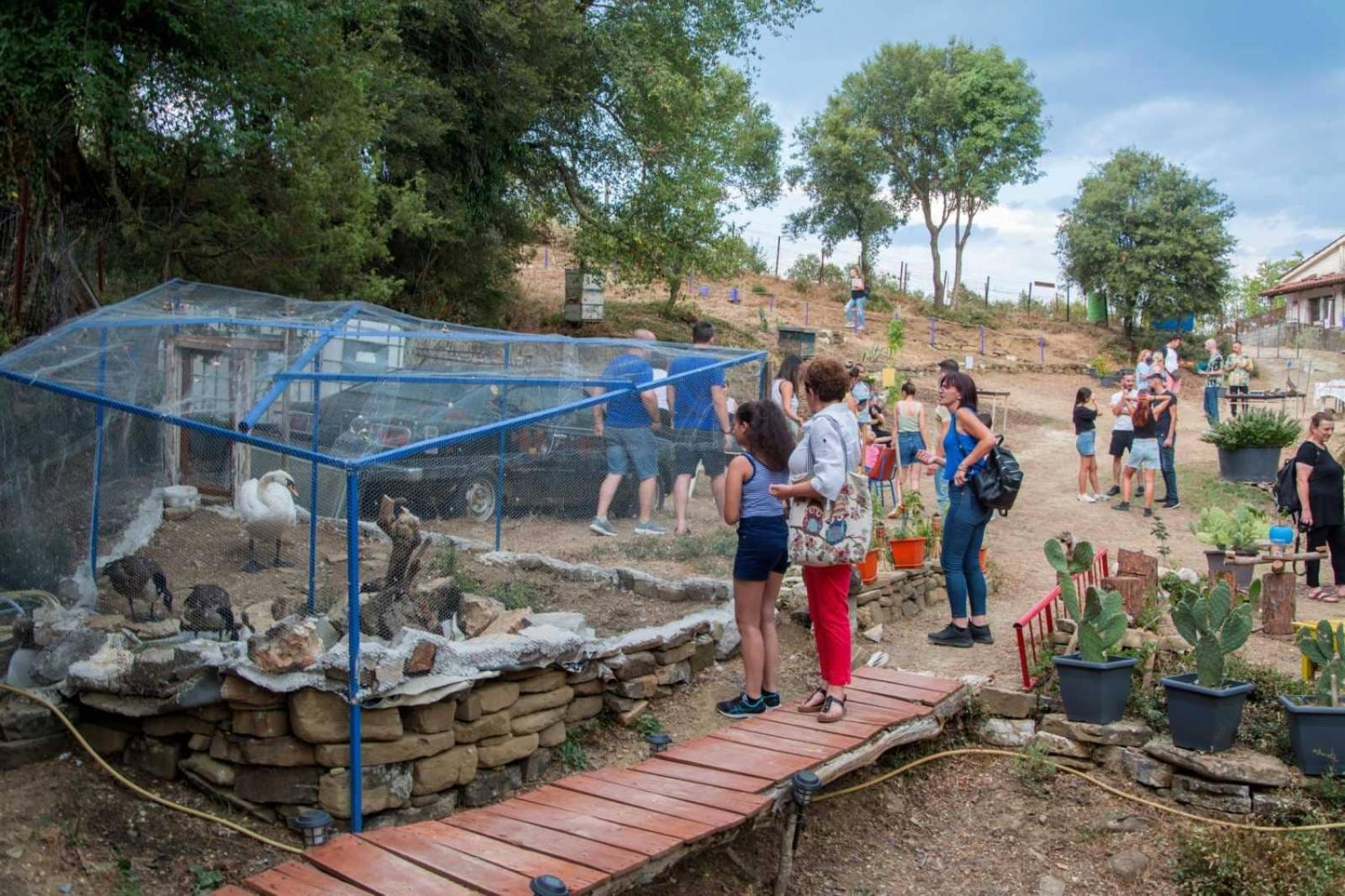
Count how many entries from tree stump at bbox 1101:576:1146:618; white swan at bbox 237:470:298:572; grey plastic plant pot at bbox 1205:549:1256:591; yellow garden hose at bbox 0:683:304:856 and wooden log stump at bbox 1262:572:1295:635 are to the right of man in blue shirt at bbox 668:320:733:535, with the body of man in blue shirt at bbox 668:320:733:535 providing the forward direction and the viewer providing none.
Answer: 3

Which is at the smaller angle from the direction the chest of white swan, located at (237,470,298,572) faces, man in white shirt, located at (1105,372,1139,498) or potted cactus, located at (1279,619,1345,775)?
the potted cactus

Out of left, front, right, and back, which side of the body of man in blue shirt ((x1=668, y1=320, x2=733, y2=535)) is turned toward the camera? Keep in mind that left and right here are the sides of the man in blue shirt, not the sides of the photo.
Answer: back

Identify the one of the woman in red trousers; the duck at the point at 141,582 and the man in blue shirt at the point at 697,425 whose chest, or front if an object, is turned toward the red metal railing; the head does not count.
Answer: the duck

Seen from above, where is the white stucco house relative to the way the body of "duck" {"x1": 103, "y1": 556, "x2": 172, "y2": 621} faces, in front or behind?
in front

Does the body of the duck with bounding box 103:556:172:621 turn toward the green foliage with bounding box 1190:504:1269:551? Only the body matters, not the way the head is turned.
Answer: yes

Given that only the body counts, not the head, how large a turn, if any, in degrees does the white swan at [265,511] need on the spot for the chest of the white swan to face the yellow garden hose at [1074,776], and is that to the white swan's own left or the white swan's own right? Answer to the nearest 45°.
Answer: approximately 45° to the white swan's own left

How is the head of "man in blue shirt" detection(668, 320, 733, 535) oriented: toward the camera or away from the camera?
away from the camera

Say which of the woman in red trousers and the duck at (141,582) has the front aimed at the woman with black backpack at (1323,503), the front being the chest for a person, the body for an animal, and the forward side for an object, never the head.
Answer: the duck

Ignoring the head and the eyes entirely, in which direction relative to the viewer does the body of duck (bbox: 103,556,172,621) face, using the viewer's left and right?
facing to the right of the viewer
